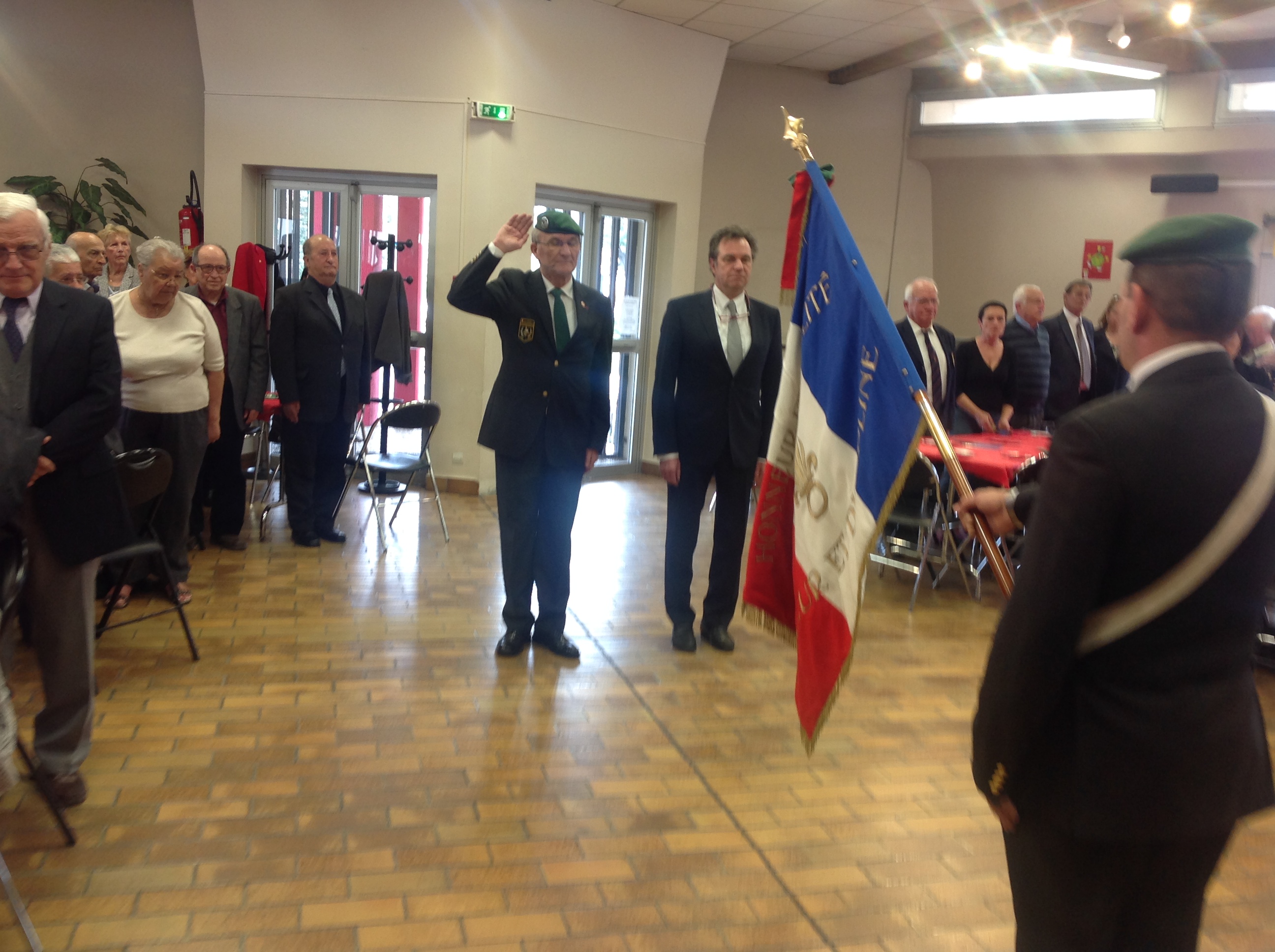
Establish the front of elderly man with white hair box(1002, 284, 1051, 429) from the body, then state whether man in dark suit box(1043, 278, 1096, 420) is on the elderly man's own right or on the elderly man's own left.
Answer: on the elderly man's own left

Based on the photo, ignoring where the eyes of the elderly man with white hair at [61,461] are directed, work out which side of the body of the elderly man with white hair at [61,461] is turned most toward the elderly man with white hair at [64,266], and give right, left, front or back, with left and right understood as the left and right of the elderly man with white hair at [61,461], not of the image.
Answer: back

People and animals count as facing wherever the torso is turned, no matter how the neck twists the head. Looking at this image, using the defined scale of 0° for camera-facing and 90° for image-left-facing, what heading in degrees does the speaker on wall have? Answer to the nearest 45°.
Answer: approximately 0°

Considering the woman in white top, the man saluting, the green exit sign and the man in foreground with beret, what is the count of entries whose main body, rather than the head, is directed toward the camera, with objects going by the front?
3

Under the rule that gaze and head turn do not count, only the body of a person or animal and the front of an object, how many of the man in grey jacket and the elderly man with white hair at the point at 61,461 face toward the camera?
2

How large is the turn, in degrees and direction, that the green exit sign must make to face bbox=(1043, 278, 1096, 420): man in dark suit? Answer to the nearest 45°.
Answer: approximately 90° to its left

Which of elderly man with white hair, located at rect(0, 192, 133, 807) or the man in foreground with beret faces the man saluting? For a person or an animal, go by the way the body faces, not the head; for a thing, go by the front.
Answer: the man in foreground with beret

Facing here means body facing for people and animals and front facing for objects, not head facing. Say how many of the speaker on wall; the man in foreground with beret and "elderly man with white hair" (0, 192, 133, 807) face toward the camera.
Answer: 2

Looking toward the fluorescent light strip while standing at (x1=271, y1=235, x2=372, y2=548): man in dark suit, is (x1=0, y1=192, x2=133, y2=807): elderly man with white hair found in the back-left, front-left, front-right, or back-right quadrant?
back-right
